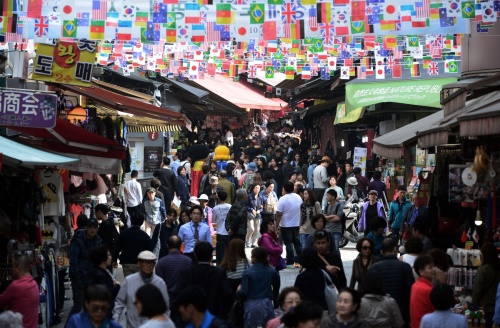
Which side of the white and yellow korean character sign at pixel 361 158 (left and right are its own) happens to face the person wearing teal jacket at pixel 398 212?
front

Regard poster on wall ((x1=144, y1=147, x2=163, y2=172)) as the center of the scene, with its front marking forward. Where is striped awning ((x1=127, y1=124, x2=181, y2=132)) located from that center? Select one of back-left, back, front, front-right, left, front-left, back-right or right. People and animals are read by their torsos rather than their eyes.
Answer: front

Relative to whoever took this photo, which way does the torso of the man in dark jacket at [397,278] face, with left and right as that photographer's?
facing away from the viewer

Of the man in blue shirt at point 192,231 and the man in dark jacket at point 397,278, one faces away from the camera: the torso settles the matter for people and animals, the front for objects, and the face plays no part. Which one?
the man in dark jacket

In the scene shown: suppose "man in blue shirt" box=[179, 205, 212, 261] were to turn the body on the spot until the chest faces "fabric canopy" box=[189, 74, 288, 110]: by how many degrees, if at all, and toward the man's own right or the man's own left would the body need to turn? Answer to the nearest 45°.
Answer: approximately 180°

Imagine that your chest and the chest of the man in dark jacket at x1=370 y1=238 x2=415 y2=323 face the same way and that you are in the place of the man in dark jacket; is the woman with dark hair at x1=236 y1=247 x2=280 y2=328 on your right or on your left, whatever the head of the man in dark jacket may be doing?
on your left

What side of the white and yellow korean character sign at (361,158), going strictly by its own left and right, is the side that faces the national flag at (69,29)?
front

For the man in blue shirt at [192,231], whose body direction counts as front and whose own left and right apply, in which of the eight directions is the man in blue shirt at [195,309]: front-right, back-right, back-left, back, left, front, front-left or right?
front

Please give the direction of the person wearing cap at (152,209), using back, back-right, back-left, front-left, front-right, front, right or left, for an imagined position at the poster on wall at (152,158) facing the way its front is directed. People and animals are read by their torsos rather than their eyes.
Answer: front
